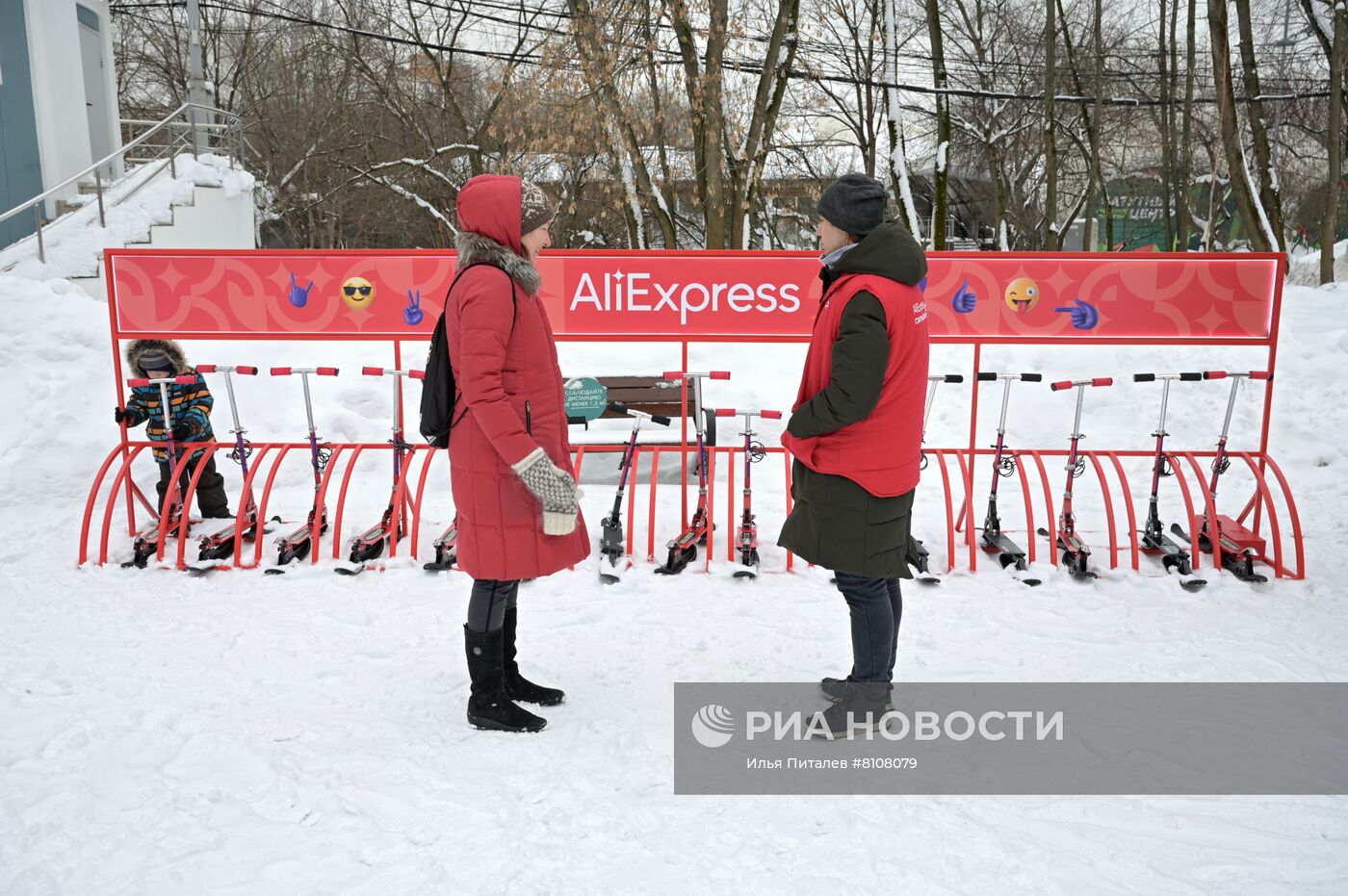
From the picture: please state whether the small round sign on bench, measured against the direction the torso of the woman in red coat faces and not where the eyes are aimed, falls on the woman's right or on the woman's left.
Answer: on the woman's left

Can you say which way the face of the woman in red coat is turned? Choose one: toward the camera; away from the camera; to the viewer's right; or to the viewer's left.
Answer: to the viewer's right

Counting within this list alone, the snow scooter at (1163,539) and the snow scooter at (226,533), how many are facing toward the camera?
0

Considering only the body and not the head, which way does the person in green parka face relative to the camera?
to the viewer's left

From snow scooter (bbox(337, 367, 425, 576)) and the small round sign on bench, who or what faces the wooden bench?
the snow scooter

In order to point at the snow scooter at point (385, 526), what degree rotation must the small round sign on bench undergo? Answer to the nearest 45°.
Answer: approximately 90° to its right

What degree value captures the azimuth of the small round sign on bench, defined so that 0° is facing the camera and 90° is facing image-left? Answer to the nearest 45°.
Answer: approximately 0°

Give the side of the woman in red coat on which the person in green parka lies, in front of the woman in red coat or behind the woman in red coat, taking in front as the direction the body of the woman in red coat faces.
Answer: in front

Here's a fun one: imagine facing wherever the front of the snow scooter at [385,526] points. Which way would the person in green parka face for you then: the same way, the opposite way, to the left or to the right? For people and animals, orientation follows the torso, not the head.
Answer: to the left

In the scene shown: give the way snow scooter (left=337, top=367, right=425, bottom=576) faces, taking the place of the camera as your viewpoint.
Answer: facing away from the viewer and to the right of the viewer

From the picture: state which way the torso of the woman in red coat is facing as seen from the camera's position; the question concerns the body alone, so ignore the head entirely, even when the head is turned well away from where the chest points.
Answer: to the viewer's right

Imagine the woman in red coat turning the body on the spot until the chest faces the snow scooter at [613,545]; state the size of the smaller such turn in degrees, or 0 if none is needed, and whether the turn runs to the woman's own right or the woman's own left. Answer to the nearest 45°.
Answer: approximately 90° to the woman's own left

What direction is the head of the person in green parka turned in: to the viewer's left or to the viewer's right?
to the viewer's left

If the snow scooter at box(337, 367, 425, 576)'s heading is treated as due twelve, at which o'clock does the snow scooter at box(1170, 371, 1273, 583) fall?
the snow scooter at box(1170, 371, 1273, 583) is roughly at 2 o'clock from the snow scooter at box(337, 367, 425, 576).

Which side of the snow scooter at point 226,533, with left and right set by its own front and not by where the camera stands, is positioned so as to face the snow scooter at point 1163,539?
right
